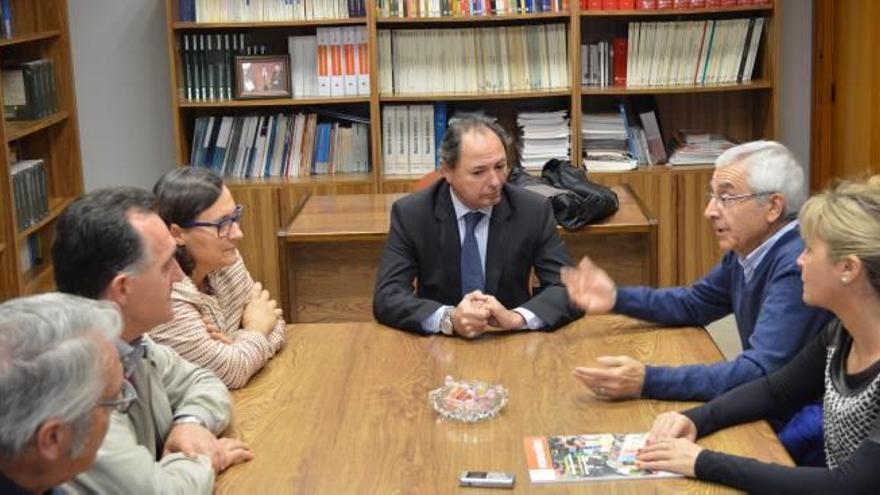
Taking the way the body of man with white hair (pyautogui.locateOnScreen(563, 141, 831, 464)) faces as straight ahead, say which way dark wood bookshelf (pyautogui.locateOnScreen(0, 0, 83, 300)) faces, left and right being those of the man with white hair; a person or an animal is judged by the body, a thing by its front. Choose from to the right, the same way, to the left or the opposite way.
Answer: the opposite way

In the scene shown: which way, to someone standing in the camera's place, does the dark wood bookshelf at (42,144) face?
facing the viewer and to the right of the viewer

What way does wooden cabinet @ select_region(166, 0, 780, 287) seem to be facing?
toward the camera

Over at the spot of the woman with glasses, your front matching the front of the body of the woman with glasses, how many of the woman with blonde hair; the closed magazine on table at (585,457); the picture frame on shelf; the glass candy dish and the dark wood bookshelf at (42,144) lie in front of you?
3

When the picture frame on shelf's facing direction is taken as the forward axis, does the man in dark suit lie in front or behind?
in front

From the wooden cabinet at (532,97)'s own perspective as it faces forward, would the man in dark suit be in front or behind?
in front

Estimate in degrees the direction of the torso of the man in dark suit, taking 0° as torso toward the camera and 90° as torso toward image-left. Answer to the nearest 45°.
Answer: approximately 0°

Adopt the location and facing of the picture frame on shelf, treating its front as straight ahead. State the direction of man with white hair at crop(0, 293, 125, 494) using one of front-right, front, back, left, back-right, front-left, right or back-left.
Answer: front

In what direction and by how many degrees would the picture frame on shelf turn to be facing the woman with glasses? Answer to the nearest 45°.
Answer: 0° — it already faces them

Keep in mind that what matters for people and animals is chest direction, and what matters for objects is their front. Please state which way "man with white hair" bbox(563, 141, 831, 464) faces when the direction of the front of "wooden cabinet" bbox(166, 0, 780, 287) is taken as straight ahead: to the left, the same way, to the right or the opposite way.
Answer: to the right

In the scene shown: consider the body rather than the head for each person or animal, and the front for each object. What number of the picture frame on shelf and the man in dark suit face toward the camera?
2

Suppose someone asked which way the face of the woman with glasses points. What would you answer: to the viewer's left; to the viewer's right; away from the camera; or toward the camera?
to the viewer's right

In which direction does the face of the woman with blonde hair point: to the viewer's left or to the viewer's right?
to the viewer's left

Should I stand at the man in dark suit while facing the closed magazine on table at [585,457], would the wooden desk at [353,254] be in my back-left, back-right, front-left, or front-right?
back-right

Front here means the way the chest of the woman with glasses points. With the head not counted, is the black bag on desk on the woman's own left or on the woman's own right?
on the woman's own left

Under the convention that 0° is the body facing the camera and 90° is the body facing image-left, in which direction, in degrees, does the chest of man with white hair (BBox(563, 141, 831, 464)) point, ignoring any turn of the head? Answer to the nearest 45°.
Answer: approximately 90°

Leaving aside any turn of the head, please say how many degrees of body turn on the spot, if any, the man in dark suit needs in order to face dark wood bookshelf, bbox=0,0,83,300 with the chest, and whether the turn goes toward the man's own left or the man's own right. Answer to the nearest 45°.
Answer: approximately 135° to the man's own right

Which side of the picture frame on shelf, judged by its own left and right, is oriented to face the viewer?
front
